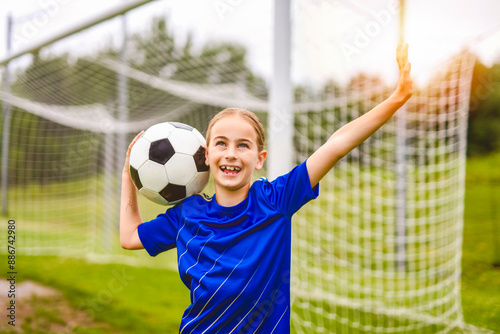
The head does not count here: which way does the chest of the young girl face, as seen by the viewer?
toward the camera

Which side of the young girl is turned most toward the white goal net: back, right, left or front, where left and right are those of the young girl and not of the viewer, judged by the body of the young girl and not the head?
back
